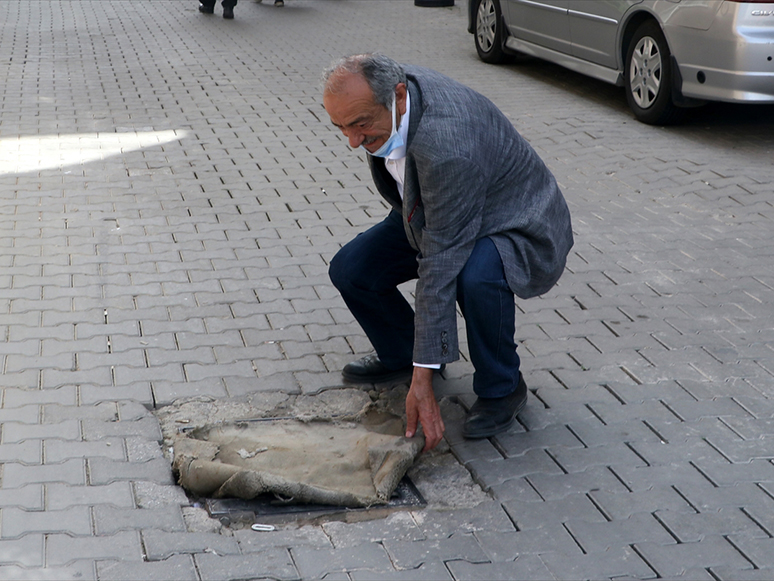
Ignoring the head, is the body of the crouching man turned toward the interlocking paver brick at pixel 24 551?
yes

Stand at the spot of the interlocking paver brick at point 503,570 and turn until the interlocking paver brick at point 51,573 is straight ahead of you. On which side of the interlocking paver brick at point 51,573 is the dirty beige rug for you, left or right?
right

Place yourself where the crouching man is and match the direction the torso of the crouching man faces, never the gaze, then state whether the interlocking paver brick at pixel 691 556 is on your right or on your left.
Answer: on your left

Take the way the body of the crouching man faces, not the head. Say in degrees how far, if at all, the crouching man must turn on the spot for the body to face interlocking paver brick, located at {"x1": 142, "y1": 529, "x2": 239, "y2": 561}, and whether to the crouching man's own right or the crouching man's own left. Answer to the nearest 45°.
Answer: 0° — they already face it

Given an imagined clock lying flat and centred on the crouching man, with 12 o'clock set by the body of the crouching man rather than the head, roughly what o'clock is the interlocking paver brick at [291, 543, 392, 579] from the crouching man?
The interlocking paver brick is roughly at 11 o'clock from the crouching man.

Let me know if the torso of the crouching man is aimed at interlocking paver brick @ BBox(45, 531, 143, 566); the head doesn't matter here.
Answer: yes

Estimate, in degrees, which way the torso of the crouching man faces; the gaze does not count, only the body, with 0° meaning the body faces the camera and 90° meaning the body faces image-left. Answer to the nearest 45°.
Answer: approximately 45°
